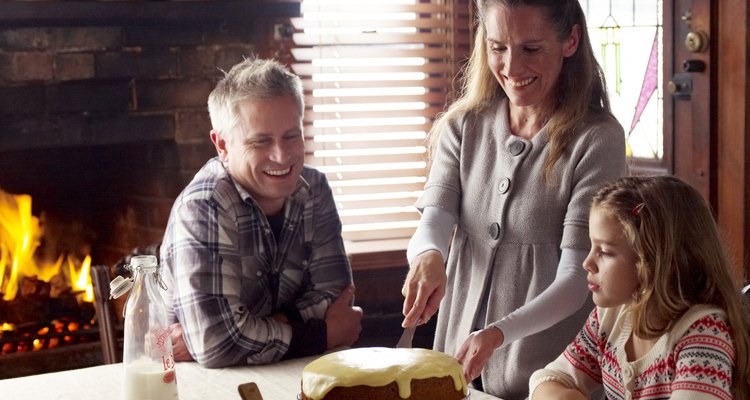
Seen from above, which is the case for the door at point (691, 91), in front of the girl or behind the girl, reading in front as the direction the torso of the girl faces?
behind

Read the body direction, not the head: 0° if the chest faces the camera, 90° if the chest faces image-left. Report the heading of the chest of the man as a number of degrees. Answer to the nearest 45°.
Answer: approximately 315°

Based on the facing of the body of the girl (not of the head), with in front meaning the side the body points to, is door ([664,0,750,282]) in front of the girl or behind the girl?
behind

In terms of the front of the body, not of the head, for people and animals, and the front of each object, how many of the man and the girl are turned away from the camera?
0

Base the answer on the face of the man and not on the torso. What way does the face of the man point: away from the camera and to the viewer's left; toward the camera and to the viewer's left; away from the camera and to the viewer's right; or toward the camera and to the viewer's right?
toward the camera and to the viewer's right

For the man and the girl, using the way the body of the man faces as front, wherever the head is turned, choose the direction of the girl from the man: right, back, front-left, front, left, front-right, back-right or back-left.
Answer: front

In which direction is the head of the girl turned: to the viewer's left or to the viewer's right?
to the viewer's left

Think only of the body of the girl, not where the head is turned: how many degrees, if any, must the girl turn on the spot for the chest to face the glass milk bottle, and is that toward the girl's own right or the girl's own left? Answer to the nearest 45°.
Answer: approximately 45° to the girl's own right

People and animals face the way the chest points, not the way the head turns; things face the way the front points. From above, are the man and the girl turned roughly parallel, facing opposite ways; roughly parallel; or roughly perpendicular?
roughly perpendicular
